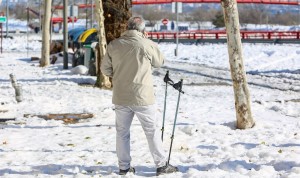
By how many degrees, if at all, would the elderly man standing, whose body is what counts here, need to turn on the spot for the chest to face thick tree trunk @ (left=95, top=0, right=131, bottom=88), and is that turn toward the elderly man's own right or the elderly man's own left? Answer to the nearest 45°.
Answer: approximately 45° to the elderly man's own left

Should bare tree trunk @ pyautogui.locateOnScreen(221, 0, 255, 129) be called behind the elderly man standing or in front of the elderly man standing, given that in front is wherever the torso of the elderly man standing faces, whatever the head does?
in front

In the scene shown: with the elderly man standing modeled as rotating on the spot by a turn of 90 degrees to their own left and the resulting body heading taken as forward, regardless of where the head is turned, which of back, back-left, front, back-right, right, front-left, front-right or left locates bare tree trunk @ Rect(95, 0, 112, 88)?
front-right

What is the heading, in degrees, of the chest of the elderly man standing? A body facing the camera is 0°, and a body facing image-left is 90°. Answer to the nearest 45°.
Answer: approximately 225°
